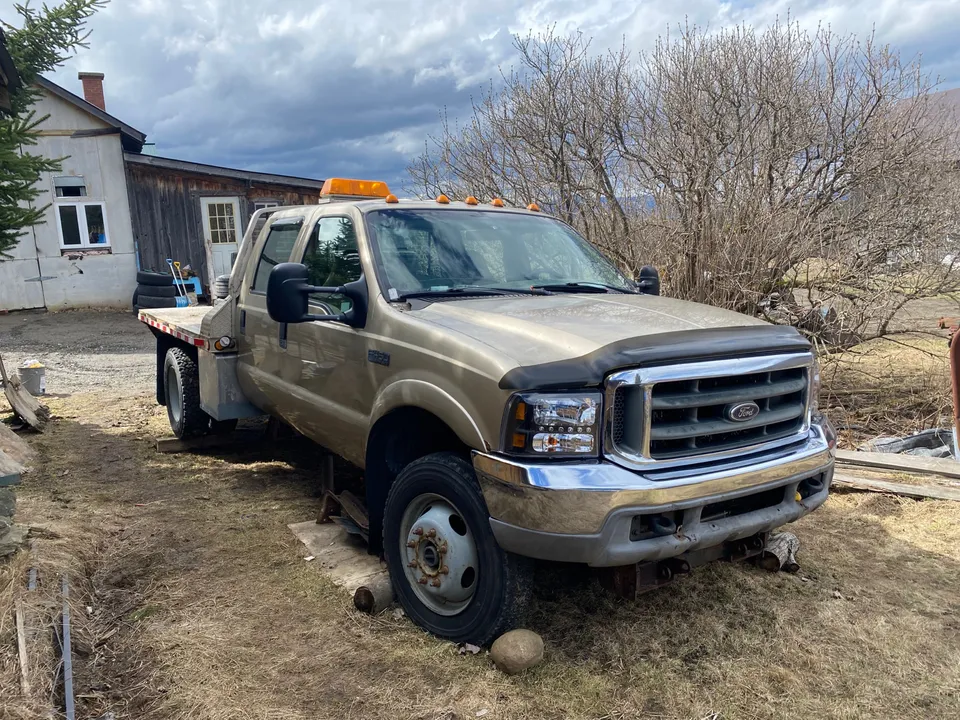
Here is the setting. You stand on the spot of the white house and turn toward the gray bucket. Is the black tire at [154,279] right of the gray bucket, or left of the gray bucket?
left

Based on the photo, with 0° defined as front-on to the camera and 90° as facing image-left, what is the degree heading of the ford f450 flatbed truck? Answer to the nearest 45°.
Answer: approximately 315°

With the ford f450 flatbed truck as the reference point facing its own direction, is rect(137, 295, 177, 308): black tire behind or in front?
behind

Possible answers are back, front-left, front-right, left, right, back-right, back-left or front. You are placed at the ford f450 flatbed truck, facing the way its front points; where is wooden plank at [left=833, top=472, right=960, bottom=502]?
left

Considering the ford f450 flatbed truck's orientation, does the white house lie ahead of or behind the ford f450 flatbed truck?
behind

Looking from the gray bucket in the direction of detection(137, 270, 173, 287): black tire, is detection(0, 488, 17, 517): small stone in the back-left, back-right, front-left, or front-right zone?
back-right

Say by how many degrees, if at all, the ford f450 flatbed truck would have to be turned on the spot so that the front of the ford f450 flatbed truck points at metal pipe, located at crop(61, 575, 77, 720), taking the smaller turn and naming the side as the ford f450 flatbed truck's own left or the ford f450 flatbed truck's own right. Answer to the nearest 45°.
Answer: approximately 135° to the ford f450 flatbed truck's own right

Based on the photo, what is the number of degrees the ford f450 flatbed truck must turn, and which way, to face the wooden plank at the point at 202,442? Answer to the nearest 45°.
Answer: approximately 180°

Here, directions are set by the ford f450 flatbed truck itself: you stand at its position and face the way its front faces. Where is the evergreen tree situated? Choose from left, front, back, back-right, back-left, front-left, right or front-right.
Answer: back

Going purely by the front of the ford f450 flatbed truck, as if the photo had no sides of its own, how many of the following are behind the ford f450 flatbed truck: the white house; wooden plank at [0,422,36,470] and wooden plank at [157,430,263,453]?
3

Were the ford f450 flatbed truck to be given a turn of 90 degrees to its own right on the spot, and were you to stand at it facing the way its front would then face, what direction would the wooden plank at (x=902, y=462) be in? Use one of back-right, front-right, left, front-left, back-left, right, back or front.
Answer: back

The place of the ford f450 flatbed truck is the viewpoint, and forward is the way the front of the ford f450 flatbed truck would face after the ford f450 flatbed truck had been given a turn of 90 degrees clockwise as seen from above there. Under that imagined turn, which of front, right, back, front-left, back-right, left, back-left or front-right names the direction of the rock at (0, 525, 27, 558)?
front-right

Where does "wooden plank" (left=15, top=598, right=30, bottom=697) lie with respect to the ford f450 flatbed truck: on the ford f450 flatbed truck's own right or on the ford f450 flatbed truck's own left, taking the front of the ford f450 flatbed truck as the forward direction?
on the ford f450 flatbed truck's own right

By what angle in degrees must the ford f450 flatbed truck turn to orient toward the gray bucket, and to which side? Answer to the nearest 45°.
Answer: approximately 180°
